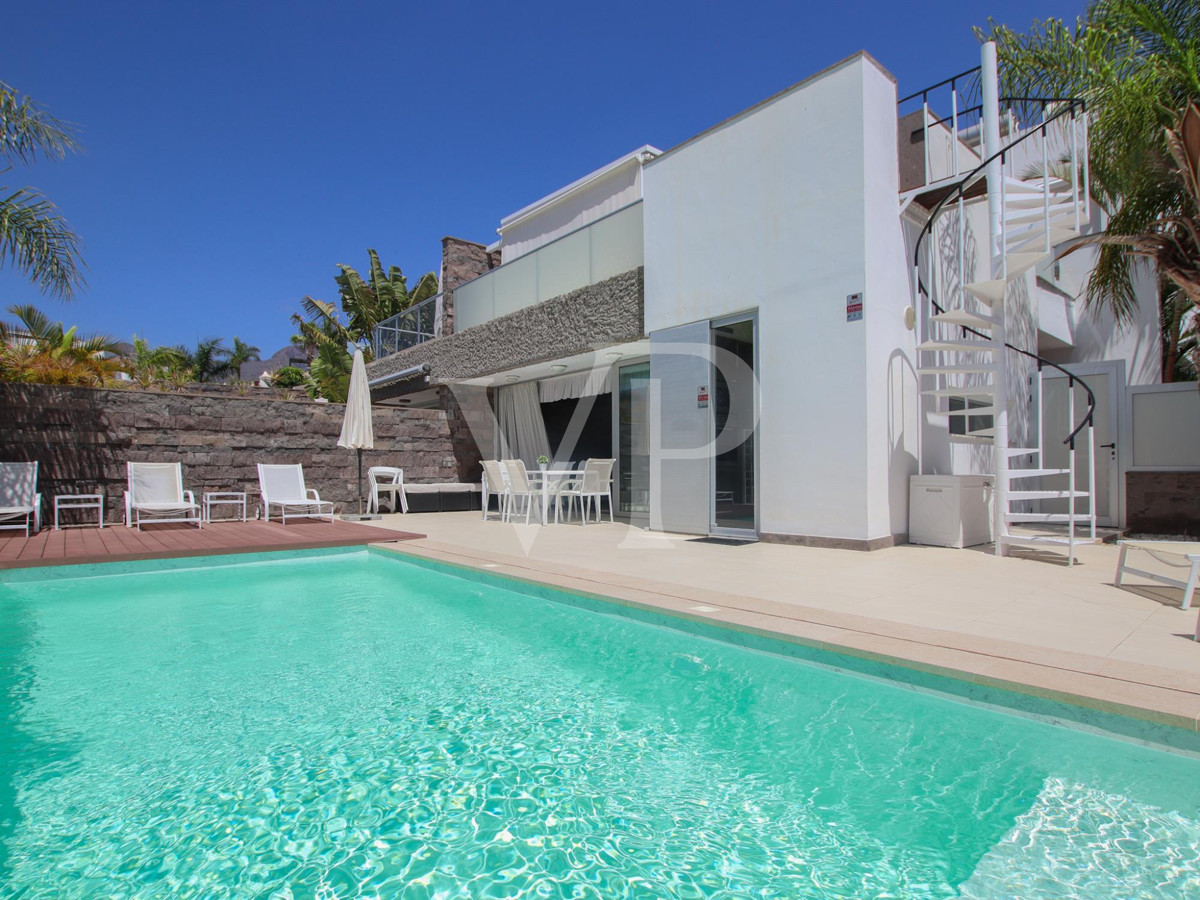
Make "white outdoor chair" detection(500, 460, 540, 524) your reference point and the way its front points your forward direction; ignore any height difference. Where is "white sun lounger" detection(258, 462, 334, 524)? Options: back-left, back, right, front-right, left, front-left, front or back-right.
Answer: back-left

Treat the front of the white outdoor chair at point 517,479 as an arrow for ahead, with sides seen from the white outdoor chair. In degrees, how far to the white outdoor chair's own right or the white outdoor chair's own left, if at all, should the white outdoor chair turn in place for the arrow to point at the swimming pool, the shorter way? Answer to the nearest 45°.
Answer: approximately 135° to the white outdoor chair's own right

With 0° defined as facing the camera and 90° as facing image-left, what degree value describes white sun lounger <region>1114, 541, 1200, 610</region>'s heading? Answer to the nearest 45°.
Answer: approximately 45°

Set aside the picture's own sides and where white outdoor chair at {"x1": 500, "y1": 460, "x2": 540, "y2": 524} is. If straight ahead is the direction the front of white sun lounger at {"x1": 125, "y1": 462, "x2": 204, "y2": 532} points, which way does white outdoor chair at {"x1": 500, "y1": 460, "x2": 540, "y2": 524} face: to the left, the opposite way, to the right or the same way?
to the left

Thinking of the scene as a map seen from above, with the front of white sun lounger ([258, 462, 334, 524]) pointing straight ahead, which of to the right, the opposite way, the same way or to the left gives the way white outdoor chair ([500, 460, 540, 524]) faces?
to the left

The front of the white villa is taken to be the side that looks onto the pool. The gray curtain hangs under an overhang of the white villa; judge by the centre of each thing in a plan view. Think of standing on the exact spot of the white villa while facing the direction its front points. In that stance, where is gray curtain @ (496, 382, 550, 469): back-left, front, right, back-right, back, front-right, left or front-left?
right

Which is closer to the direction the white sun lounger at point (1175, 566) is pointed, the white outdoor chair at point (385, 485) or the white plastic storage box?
the white outdoor chair

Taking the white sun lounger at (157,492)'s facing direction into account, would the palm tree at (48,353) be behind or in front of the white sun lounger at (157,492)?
behind

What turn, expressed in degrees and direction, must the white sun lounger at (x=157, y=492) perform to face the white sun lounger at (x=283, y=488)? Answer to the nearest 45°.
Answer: approximately 90° to its left

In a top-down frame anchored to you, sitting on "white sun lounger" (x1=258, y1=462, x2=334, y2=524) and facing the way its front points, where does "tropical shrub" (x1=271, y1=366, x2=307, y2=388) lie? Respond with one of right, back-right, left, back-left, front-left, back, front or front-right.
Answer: back-left

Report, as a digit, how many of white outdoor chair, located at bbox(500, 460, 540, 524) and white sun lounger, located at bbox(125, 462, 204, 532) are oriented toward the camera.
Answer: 1
